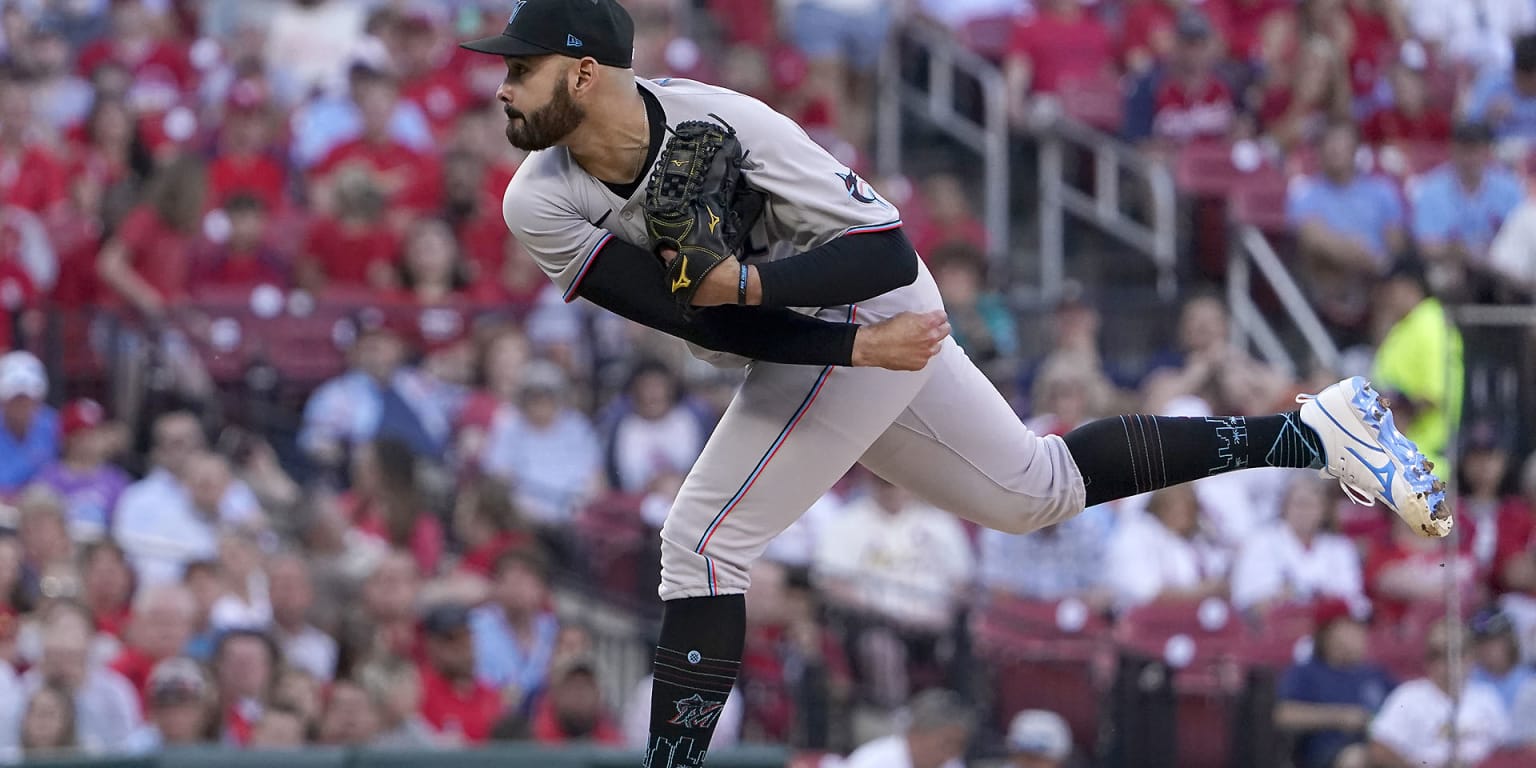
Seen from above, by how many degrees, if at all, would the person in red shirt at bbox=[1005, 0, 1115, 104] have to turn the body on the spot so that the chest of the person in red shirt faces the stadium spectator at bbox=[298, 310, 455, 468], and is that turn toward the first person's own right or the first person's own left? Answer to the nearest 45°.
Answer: approximately 45° to the first person's own right

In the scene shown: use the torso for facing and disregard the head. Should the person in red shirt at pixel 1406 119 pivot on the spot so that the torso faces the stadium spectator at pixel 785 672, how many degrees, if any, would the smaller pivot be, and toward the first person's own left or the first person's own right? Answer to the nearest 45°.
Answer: approximately 45° to the first person's own right

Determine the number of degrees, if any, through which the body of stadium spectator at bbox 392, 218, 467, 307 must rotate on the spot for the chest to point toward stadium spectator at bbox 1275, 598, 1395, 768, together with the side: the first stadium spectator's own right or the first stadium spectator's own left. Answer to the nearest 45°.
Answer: approximately 45° to the first stadium spectator's own left

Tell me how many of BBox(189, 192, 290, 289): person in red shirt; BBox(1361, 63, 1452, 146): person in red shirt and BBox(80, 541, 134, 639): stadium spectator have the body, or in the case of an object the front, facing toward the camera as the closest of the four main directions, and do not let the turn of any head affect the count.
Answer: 3

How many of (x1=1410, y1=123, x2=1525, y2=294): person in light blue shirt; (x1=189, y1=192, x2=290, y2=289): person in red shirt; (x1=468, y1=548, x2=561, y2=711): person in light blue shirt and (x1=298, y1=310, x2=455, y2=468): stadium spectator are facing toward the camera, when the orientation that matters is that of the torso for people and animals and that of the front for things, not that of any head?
4

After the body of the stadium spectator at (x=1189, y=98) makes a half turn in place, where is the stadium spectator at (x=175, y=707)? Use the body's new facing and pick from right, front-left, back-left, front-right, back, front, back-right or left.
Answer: back-left

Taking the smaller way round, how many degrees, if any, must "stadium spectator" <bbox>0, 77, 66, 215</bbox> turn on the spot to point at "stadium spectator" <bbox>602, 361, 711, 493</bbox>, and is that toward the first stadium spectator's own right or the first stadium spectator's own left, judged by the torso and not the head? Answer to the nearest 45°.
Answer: approximately 45° to the first stadium spectator's own left

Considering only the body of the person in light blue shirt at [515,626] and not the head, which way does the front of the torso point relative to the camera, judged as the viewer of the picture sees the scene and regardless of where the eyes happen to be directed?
toward the camera

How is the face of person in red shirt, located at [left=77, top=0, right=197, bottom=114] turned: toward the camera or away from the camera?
toward the camera

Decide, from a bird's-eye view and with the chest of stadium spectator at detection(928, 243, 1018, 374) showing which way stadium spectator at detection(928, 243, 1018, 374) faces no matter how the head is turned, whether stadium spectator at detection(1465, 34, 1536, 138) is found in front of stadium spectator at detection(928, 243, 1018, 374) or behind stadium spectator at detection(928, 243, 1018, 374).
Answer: behind

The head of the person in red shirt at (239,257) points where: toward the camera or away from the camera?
toward the camera

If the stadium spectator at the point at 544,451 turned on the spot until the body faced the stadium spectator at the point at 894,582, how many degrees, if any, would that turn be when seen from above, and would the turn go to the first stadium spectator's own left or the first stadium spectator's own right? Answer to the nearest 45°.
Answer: approximately 45° to the first stadium spectator's own left

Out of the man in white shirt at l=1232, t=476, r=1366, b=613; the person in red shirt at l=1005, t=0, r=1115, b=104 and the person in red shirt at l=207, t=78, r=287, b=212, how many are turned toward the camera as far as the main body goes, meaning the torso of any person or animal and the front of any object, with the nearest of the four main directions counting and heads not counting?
3

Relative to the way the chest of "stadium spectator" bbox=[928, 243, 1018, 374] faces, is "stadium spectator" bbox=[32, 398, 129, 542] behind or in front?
in front

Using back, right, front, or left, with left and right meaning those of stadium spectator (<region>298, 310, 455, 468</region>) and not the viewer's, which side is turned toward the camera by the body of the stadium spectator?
front
